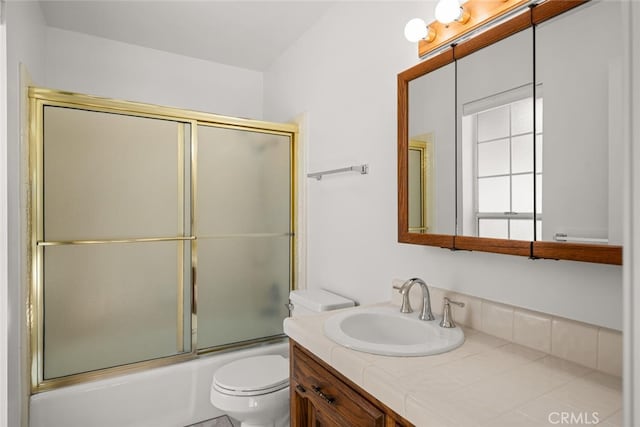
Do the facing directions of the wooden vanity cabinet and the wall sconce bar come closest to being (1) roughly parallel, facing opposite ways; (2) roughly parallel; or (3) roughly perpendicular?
roughly parallel

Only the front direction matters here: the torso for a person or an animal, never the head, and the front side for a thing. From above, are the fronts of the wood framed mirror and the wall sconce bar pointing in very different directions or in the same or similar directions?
same or similar directions

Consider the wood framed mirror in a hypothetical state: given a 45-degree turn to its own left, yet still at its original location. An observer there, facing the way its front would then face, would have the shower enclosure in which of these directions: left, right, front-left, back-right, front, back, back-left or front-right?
right

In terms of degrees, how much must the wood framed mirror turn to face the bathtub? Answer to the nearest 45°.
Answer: approximately 45° to its right

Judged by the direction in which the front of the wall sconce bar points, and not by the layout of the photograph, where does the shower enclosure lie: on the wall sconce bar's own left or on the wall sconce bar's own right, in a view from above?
on the wall sconce bar's own right

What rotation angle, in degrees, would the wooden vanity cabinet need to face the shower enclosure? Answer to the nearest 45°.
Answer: approximately 90° to its right

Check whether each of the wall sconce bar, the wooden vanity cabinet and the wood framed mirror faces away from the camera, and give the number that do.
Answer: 0

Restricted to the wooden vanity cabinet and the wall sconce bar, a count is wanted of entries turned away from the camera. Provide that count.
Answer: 0

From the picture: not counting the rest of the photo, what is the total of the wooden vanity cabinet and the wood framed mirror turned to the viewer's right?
0

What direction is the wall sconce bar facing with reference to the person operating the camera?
facing the viewer and to the left of the viewer

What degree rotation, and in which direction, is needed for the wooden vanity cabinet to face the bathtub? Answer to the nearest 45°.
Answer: approximately 90° to its right
